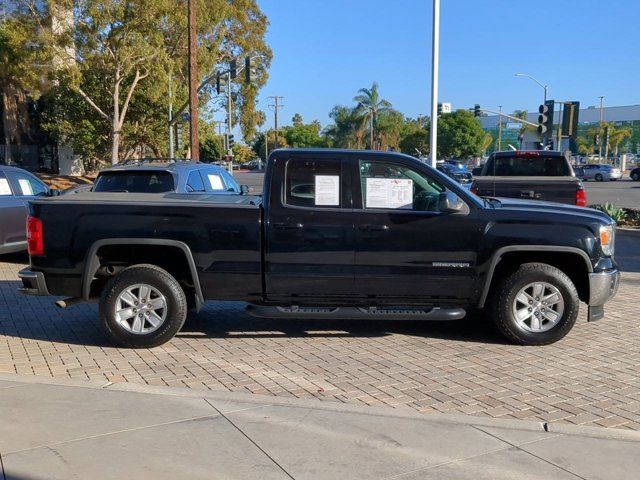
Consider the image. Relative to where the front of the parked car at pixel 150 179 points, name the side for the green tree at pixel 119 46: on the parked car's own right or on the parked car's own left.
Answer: on the parked car's own left

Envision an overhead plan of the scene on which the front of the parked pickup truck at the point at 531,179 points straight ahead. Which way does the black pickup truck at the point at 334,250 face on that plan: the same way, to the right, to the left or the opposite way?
to the right

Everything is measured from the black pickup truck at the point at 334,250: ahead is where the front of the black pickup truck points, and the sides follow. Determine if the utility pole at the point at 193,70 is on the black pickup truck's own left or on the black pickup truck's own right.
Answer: on the black pickup truck's own left

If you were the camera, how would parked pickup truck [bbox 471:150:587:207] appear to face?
facing away from the viewer

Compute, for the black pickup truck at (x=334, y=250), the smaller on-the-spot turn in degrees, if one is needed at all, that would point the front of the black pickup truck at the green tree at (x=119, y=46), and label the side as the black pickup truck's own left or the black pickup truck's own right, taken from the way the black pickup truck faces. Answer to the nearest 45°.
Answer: approximately 90° to the black pickup truck's own left

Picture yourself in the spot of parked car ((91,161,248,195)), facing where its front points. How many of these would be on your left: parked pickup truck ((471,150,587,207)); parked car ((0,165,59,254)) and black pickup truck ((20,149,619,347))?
1

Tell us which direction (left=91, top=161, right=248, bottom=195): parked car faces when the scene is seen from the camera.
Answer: facing away from the viewer and to the right of the viewer

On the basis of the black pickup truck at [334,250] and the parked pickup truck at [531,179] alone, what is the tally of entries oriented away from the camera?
1

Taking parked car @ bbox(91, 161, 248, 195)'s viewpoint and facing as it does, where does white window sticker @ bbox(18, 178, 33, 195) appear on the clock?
The white window sticker is roughly at 9 o'clock from the parked car.

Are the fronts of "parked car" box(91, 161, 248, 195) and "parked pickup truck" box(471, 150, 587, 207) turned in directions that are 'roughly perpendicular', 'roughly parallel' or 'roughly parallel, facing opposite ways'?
roughly parallel

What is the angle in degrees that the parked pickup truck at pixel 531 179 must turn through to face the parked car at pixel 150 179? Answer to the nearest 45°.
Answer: approximately 135° to its left

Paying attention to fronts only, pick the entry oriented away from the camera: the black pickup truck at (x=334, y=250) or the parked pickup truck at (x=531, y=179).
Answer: the parked pickup truck

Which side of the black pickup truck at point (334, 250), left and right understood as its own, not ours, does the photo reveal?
right

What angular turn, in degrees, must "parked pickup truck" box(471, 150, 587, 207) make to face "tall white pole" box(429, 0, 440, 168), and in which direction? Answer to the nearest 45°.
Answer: approximately 45° to its left
